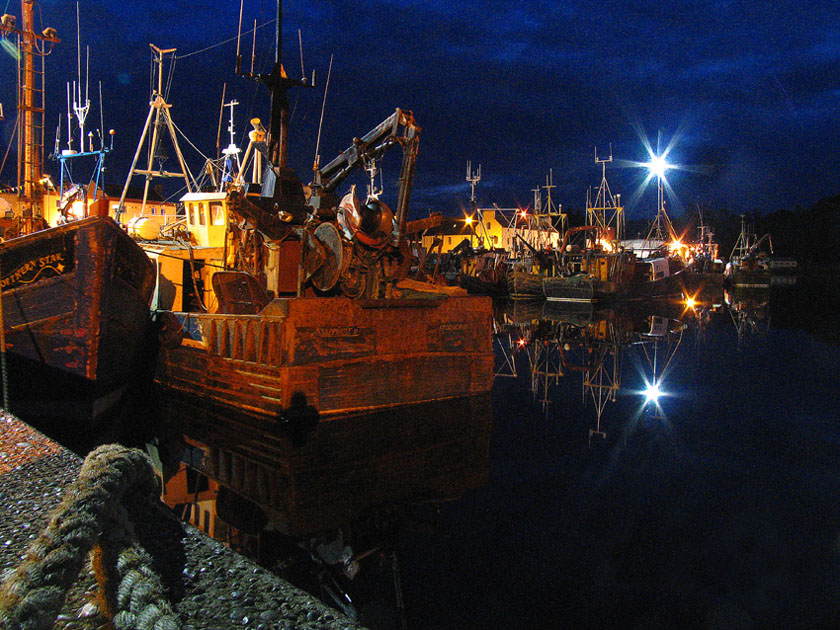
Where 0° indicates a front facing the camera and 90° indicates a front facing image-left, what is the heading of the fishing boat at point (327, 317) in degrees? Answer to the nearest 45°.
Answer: approximately 135°

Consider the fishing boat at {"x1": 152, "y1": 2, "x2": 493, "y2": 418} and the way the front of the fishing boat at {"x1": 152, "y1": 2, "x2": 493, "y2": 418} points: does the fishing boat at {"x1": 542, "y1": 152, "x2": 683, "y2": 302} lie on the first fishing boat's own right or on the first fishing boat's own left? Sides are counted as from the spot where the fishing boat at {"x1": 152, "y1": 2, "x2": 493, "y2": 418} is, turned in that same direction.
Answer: on the first fishing boat's own right

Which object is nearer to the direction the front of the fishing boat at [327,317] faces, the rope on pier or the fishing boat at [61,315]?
the fishing boat

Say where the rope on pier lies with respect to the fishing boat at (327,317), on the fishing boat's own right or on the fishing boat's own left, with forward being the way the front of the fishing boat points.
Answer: on the fishing boat's own left

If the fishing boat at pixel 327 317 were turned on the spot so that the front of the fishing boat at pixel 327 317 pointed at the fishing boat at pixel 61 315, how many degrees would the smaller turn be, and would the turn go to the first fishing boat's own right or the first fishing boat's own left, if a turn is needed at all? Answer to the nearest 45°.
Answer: approximately 45° to the first fishing boat's own left
